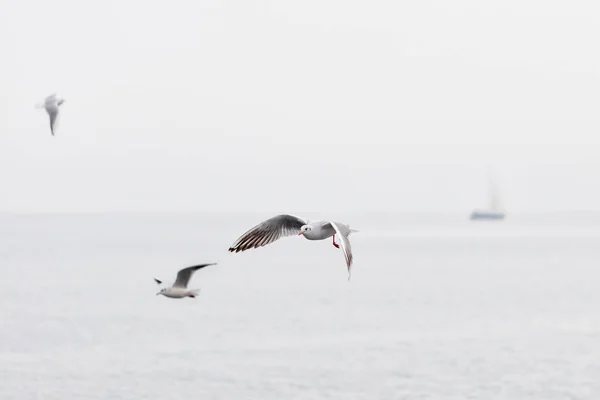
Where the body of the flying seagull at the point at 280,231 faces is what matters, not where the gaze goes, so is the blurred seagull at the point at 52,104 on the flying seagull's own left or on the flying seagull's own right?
on the flying seagull's own right

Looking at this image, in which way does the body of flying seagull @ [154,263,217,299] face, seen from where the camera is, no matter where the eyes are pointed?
to the viewer's left

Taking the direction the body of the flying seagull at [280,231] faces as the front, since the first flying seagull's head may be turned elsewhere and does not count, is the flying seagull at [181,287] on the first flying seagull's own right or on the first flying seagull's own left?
on the first flying seagull's own right

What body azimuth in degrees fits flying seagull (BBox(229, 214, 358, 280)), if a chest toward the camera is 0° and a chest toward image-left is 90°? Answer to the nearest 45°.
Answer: approximately 45°

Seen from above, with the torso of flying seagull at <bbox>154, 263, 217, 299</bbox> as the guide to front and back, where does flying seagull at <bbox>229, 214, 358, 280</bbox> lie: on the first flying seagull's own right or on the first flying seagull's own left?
on the first flying seagull's own left
